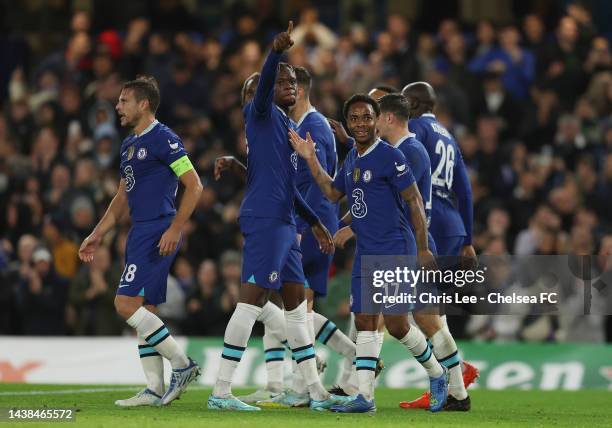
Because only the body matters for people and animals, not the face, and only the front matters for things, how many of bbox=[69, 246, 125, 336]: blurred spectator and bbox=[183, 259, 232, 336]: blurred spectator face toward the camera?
2

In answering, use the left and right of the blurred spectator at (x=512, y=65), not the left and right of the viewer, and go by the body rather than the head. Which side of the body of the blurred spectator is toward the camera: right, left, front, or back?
front

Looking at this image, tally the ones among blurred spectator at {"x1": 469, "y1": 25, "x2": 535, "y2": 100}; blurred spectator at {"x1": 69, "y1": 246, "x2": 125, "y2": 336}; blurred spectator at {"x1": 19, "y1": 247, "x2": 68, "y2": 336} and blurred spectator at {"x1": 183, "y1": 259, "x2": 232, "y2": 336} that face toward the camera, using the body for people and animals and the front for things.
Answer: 4

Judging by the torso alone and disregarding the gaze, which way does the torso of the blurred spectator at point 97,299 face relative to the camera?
toward the camera

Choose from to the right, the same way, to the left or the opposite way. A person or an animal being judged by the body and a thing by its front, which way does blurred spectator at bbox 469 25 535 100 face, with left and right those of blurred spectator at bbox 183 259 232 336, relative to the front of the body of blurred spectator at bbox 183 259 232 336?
the same way

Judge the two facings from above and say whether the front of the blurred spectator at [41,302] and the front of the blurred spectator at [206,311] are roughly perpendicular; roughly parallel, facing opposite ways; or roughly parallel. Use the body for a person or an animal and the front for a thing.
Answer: roughly parallel

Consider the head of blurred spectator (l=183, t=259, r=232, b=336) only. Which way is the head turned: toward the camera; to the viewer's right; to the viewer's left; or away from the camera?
toward the camera

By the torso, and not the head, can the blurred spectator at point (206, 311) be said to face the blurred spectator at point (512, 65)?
no

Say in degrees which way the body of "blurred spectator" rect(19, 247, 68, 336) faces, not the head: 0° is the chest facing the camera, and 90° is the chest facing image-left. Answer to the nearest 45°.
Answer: approximately 0°

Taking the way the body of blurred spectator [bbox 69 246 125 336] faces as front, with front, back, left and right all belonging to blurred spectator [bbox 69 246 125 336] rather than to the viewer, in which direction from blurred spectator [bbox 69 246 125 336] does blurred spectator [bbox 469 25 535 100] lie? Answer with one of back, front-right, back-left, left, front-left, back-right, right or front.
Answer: left

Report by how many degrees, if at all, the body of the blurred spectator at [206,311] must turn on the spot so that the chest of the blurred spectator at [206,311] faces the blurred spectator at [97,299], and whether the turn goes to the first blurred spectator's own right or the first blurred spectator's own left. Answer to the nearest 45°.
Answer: approximately 90° to the first blurred spectator's own right

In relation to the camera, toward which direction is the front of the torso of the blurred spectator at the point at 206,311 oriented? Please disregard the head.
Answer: toward the camera

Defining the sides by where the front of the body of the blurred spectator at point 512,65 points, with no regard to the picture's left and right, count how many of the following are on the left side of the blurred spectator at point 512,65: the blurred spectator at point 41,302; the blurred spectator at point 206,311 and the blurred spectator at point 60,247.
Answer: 0

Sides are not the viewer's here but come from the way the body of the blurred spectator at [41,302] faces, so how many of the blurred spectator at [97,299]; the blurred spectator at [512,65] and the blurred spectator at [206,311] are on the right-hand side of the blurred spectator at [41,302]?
0
